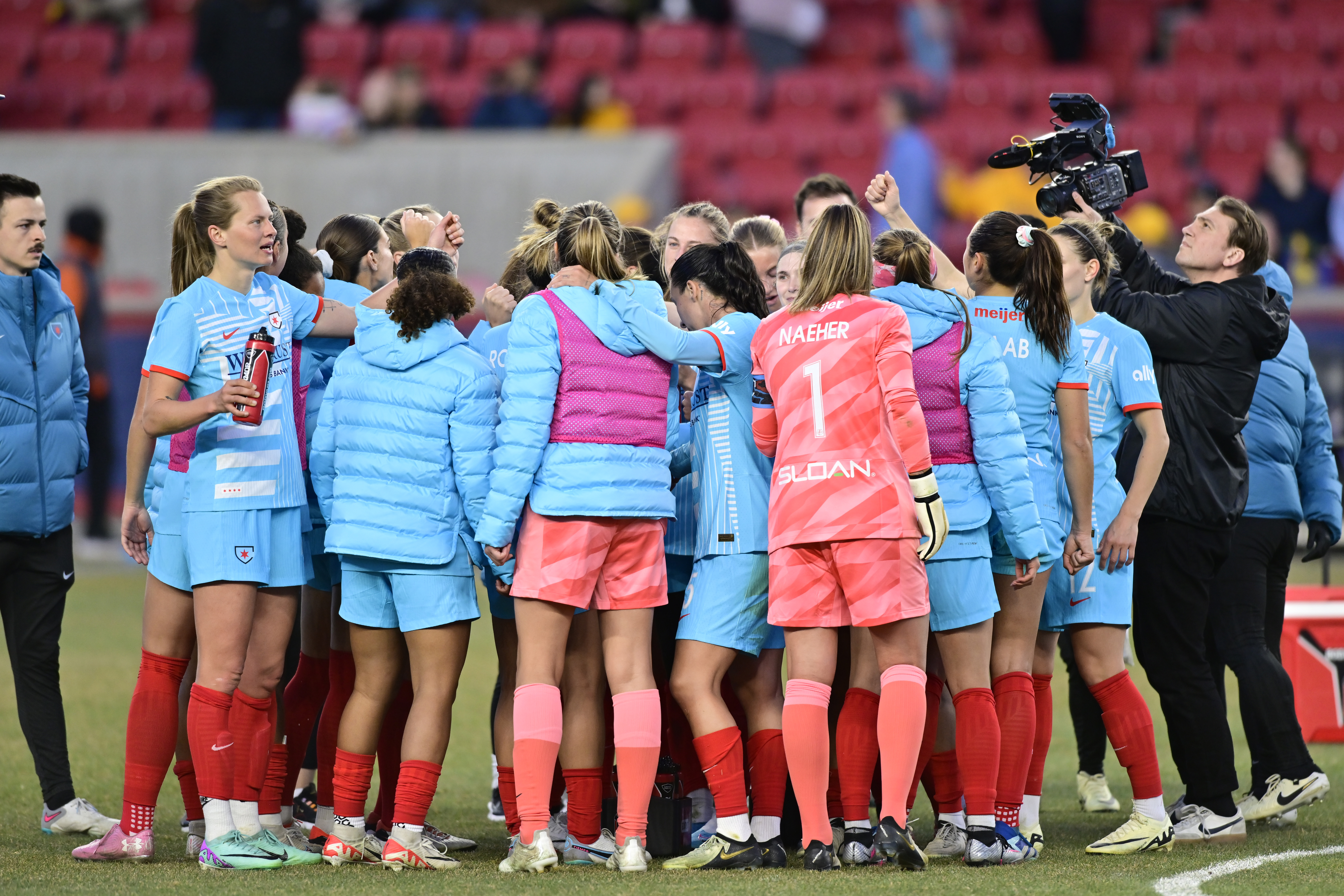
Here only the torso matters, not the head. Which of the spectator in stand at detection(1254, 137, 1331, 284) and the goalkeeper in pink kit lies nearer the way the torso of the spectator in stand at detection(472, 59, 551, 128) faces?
the goalkeeper in pink kit

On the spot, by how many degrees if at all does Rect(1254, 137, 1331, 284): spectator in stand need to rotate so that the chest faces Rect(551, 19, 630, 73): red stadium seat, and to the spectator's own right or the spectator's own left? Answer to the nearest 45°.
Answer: approximately 90° to the spectator's own right

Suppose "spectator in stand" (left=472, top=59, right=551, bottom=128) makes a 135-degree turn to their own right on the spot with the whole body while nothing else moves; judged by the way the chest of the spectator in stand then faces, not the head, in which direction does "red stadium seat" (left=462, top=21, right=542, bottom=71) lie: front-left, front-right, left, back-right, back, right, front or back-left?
front-right

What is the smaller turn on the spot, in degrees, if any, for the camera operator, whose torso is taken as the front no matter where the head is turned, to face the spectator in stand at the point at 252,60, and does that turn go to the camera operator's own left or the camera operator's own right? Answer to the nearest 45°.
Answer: approximately 45° to the camera operator's own right

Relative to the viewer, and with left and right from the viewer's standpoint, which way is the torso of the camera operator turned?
facing to the left of the viewer

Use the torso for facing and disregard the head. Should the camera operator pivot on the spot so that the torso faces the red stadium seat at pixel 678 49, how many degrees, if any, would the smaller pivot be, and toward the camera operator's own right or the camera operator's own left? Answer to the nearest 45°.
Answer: approximately 45° to the camera operator's own right

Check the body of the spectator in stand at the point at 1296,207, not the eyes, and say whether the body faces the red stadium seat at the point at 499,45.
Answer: no

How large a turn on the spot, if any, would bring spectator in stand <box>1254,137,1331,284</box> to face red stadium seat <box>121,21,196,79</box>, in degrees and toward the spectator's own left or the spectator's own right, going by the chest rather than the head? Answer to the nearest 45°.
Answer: approximately 90° to the spectator's own right

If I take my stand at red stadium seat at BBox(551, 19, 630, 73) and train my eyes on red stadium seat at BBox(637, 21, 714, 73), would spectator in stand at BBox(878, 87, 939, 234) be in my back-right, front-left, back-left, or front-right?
front-right

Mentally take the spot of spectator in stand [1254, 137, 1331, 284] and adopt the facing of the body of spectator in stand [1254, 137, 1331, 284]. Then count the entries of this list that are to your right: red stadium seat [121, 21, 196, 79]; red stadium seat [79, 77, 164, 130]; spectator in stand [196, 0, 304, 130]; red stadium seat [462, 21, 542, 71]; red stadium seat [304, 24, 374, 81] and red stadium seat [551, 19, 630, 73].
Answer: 6

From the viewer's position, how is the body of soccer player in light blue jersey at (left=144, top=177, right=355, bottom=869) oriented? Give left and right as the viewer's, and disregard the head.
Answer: facing the viewer and to the right of the viewer

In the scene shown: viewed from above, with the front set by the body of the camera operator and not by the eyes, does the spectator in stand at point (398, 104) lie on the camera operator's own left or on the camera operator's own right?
on the camera operator's own right

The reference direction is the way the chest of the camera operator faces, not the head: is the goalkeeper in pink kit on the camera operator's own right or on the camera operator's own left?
on the camera operator's own left

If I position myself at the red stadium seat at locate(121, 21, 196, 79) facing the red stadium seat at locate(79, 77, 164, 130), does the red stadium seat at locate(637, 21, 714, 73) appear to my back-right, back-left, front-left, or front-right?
back-left

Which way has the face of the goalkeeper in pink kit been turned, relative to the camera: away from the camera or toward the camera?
away from the camera

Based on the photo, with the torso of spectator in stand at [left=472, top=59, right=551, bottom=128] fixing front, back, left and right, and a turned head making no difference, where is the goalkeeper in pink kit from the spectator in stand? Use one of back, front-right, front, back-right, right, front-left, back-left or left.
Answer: front

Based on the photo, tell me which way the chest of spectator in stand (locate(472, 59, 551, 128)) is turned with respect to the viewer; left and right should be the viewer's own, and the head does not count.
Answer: facing the viewer

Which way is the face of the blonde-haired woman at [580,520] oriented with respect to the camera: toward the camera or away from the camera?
away from the camera

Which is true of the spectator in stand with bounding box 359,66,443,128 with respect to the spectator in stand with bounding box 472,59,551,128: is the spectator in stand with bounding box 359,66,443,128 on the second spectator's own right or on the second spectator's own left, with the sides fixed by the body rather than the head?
on the second spectator's own right
